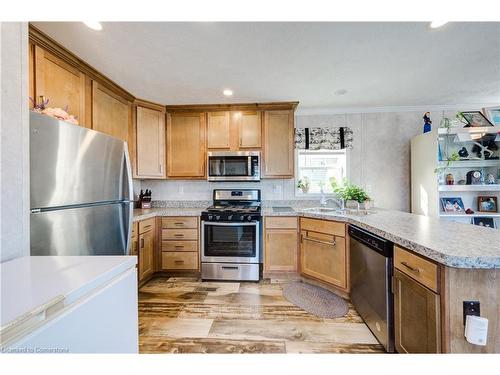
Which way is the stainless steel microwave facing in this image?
toward the camera

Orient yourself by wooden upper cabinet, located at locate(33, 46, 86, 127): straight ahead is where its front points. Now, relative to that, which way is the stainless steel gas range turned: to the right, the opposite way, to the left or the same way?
to the right

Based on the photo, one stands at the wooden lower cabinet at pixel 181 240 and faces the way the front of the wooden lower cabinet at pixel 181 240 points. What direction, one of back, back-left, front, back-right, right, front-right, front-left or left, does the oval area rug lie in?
front-left

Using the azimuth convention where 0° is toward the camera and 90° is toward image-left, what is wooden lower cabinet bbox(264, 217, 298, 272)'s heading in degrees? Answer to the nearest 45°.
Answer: approximately 0°

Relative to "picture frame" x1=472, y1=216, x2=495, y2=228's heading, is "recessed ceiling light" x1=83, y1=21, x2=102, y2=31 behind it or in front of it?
in front
